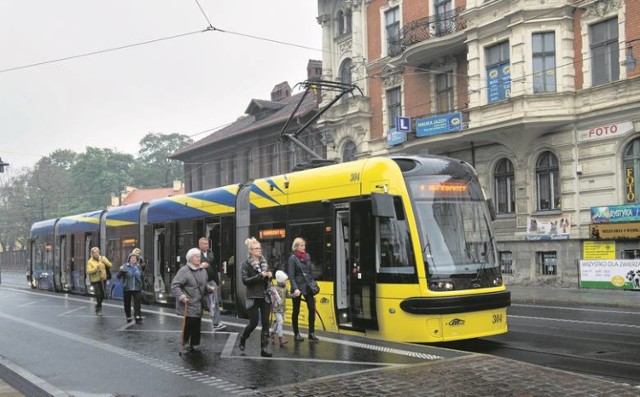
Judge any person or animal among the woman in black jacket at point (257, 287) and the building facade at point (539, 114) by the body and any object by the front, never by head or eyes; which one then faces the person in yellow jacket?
the building facade

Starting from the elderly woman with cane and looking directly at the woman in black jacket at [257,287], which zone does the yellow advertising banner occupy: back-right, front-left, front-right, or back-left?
front-left

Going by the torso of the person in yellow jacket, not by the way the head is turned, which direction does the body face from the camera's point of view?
toward the camera

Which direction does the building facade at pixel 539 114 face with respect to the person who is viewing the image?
facing the viewer and to the left of the viewer

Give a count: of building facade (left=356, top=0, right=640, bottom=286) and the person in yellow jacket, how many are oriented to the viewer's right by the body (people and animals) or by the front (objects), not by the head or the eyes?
0

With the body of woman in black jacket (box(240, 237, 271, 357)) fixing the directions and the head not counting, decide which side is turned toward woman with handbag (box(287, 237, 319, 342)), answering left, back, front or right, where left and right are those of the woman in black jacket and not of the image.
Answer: left

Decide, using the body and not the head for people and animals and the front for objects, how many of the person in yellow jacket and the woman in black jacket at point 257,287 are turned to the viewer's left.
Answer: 0

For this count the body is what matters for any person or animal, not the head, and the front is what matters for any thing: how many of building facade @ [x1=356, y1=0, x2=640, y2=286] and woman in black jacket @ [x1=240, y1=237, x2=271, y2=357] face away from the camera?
0

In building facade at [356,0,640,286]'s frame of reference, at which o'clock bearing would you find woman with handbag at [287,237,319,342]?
The woman with handbag is roughly at 11 o'clock from the building facade.

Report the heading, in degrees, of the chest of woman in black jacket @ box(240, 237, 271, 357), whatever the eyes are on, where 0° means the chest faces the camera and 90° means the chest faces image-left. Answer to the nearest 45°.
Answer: approximately 315°
